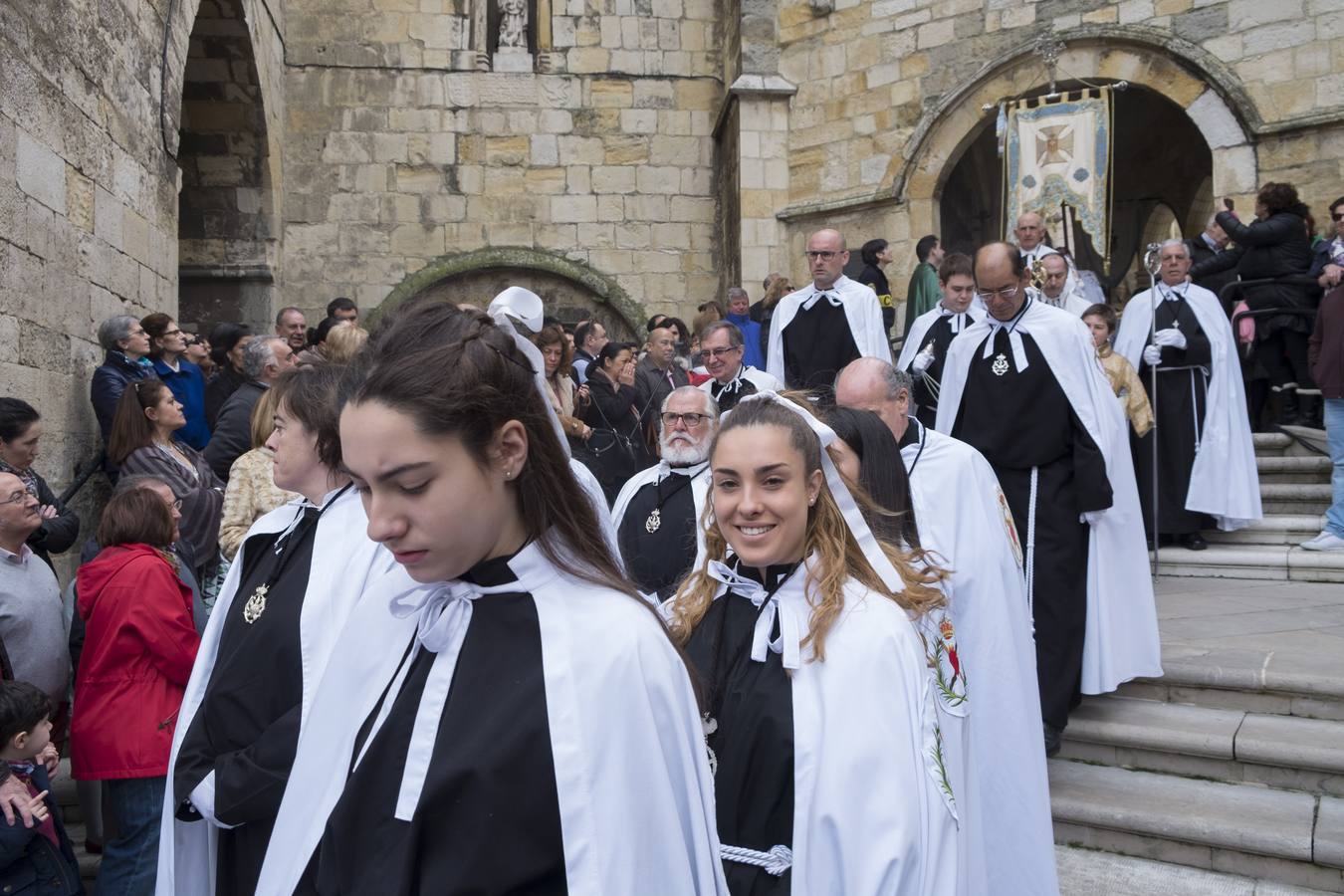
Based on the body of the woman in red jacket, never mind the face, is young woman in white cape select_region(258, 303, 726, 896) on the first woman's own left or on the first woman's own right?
on the first woman's own right

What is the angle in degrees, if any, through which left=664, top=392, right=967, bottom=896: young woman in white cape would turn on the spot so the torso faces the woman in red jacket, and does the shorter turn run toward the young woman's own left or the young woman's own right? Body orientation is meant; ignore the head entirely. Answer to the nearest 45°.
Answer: approximately 90° to the young woman's own right

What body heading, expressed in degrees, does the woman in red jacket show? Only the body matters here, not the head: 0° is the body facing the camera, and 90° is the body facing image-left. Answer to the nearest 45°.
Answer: approximately 225°

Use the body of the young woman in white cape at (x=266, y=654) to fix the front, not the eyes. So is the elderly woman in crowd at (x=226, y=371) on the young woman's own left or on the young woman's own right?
on the young woman's own right

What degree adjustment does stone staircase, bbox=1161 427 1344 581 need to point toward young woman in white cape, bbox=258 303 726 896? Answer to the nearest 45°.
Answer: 0° — it already faces them

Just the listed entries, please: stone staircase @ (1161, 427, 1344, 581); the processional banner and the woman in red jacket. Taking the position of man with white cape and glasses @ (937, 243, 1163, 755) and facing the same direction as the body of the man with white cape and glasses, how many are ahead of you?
1

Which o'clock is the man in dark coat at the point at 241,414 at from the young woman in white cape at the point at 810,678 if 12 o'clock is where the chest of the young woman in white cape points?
The man in dark coat is roughly at 3 o'clock from the young woman in white cape.

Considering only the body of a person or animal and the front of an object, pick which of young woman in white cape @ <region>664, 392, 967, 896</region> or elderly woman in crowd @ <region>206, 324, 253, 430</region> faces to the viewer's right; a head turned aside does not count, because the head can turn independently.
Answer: the elderly woman in crowd

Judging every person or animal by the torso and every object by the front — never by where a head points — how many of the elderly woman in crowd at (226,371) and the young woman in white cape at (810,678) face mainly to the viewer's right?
1

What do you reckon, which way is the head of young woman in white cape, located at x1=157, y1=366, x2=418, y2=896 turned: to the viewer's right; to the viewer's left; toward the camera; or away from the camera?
to the viewer's left

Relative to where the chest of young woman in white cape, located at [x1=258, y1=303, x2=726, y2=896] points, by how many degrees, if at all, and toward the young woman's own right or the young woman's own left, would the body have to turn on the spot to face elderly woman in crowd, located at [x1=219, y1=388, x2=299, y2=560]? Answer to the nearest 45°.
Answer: approximately 135° to the young woman's own right

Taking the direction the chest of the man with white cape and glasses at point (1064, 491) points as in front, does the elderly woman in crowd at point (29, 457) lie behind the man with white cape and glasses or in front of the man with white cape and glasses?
in front

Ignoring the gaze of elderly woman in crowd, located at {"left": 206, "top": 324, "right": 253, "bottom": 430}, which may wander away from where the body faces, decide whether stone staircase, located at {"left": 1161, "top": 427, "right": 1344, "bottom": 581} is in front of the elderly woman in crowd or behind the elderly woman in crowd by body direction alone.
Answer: in front

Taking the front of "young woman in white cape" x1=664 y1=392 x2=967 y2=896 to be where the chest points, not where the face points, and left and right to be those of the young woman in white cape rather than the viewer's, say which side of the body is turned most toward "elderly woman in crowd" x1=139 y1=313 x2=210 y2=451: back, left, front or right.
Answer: right
